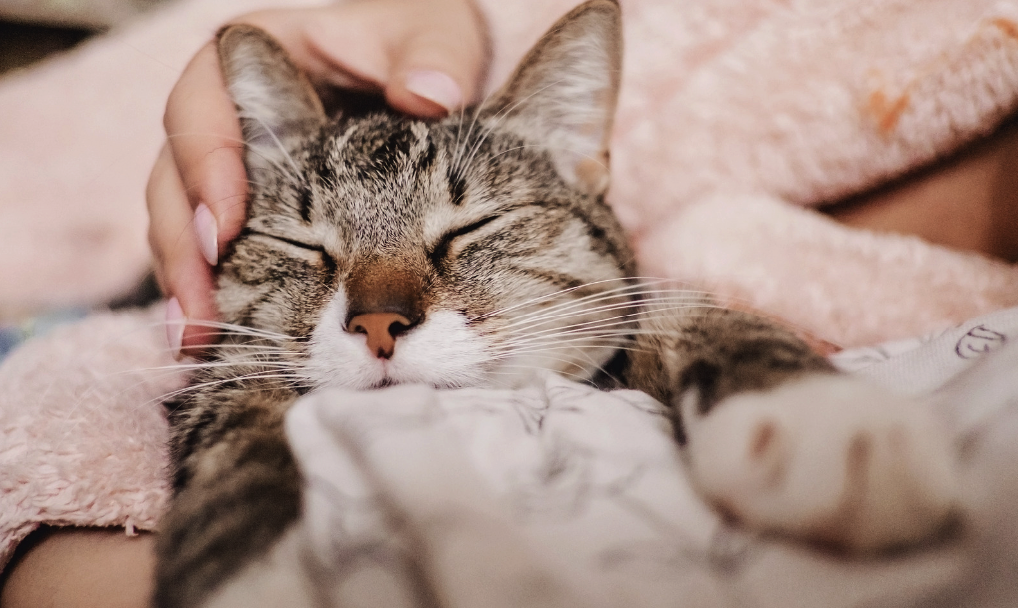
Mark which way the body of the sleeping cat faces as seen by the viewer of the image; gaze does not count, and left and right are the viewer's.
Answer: facing the viewer
